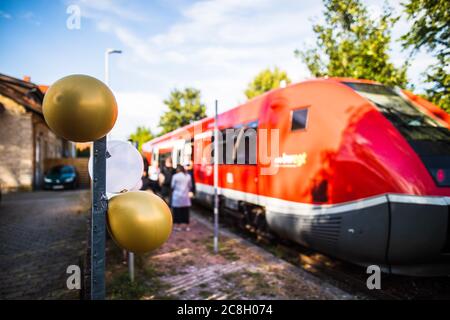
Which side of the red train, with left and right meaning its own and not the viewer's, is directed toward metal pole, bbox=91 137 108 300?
right

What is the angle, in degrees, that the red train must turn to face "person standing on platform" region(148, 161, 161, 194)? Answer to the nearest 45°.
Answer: approximately 180°

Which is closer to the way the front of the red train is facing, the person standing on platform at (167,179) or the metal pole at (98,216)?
the metal pole

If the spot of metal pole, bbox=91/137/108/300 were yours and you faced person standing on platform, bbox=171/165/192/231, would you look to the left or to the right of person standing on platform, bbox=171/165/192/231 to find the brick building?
left
